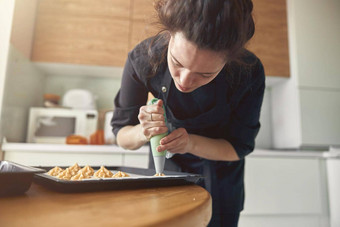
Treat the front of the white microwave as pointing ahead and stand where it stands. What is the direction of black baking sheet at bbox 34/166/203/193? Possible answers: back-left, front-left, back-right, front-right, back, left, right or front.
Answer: front

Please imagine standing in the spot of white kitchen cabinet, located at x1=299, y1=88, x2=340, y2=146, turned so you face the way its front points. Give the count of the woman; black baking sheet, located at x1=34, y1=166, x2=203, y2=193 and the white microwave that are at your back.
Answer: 0

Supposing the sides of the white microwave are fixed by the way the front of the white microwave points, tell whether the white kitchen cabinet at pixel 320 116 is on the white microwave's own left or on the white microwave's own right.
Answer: on the white microwave's own left

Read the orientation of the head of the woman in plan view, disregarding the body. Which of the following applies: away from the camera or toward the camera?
toward the camera

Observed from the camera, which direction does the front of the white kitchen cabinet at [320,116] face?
facing the viewer

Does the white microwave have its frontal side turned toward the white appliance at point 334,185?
no

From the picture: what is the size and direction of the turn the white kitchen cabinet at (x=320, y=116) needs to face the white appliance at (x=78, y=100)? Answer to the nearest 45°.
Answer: approximately 45° to its right

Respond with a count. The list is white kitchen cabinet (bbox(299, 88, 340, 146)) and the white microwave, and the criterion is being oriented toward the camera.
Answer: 2

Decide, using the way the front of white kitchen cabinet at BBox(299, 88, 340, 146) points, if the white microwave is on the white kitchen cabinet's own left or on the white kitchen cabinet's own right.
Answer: on the white kitchen cabinet's own right

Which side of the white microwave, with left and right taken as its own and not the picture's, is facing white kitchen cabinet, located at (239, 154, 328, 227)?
left

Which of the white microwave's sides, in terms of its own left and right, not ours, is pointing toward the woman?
front

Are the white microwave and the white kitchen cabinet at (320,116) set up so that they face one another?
no

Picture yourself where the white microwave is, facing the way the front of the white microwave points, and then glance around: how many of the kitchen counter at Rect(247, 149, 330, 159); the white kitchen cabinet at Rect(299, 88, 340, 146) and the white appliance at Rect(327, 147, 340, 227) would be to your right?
0

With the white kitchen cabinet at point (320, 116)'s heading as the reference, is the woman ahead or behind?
ahead

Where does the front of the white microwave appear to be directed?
toward the camera

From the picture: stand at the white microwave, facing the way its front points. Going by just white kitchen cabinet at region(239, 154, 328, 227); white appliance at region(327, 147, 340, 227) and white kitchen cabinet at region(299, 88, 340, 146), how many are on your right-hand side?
0
